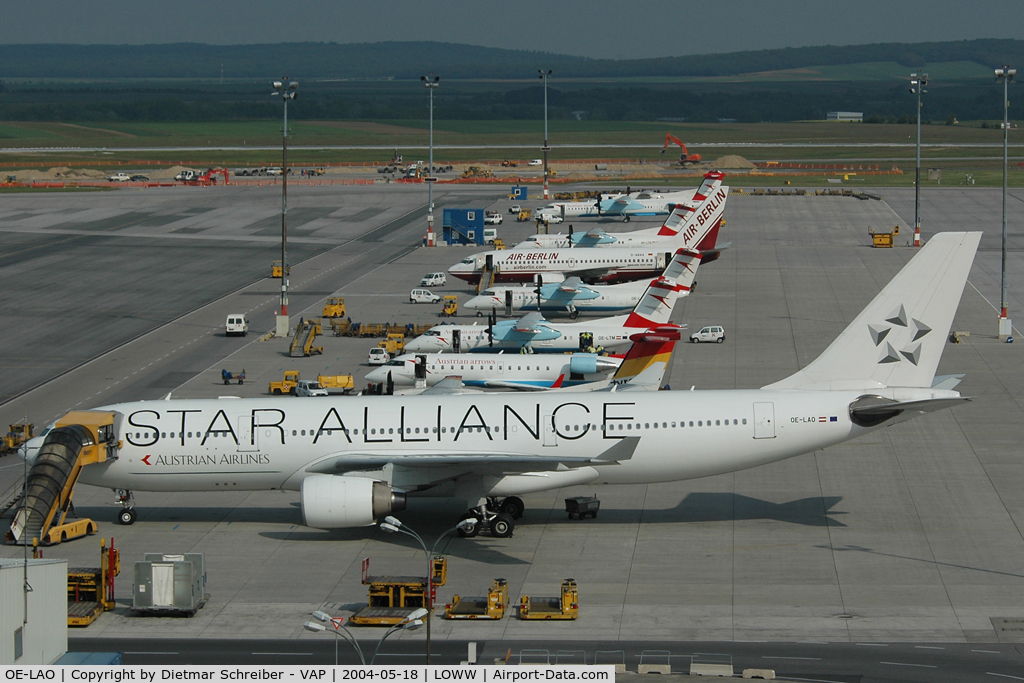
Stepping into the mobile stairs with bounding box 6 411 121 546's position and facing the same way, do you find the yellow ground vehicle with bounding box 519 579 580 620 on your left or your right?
on your right

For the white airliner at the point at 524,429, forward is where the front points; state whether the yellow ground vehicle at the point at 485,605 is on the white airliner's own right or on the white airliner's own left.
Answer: on the white airliner's own left

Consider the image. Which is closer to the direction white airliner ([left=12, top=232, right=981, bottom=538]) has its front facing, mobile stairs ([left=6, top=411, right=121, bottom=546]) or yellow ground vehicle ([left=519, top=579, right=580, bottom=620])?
the mobile stairs

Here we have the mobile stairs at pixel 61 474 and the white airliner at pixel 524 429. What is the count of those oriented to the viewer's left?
1

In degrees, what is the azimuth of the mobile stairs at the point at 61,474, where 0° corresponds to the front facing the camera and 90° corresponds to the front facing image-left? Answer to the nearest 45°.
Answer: approximately 225°

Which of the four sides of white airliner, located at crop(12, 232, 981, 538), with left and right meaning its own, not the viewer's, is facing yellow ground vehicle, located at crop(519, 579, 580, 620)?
left

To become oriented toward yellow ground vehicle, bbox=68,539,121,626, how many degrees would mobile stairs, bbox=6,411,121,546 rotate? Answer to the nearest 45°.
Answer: approximately 135° to its right

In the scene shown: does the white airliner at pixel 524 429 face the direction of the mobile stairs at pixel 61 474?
yes

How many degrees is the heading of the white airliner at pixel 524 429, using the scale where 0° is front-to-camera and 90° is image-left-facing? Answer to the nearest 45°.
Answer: approximately 90°

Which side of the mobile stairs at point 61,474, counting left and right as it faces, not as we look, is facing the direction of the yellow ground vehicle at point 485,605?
right
